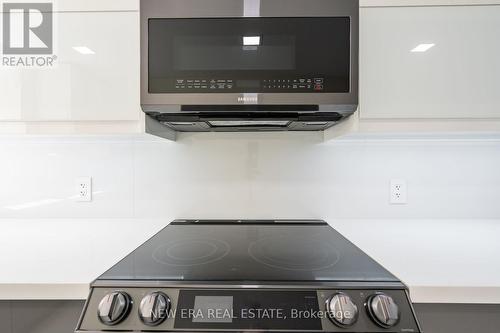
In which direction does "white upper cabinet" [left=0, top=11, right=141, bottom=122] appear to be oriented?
toward the camera

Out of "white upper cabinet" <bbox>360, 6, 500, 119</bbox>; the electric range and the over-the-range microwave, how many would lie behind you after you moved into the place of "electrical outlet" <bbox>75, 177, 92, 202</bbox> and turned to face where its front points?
0

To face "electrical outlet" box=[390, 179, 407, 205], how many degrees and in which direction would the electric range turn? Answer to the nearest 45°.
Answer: approximately 135° to its left

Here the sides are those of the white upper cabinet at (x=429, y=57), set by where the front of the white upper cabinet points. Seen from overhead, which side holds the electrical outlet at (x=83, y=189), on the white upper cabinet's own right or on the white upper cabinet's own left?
on the white upper cabinet's own right

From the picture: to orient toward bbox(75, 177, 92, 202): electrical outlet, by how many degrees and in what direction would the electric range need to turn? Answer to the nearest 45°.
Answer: approximately 135° to its right

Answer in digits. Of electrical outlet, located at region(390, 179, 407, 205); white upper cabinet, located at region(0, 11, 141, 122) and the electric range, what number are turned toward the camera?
3

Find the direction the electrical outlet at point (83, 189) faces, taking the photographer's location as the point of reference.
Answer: facing the viewer
